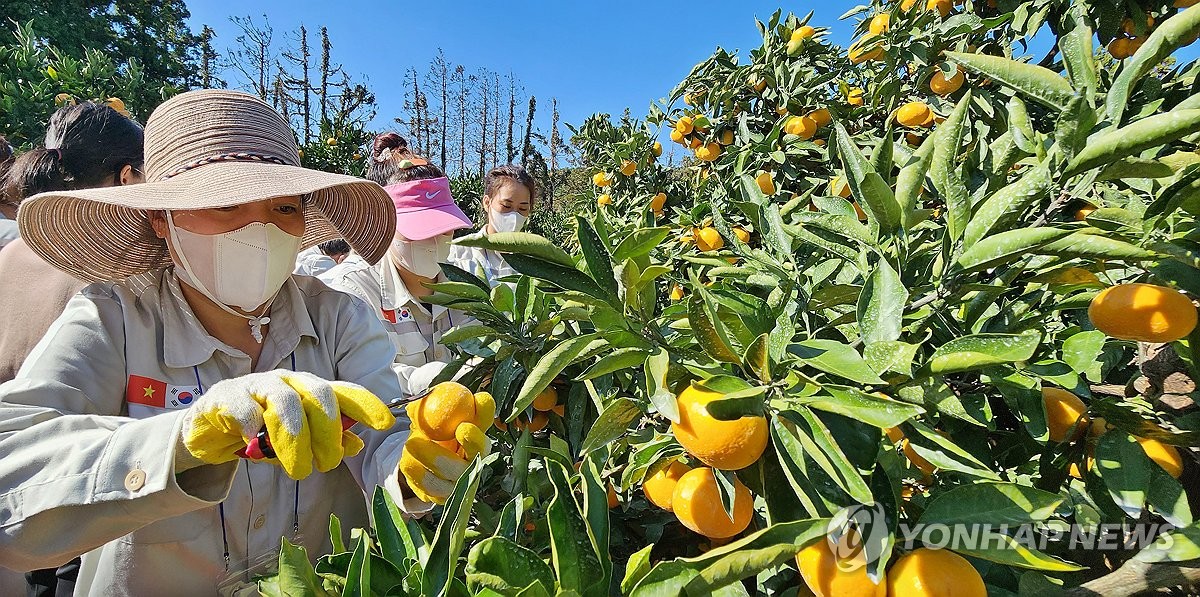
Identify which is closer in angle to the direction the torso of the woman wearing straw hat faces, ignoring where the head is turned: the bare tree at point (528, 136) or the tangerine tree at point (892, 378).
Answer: the tangerine tree

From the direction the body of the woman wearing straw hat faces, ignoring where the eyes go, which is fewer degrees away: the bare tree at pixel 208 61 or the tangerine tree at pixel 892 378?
the tangerine tree

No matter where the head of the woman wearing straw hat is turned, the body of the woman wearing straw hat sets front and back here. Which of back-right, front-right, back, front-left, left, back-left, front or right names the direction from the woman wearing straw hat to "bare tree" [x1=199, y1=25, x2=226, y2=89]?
back-left

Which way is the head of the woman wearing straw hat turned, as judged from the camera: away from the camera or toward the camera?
toward the camera

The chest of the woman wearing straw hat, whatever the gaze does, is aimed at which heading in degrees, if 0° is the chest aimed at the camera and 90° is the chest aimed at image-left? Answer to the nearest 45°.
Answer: approximately 315°

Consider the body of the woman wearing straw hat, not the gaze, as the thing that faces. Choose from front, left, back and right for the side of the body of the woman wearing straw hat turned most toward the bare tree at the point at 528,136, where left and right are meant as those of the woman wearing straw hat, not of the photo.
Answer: left

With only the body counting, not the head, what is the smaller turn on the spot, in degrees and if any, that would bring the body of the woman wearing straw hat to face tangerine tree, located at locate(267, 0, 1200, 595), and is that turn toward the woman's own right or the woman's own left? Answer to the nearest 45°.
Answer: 0° — they already face it

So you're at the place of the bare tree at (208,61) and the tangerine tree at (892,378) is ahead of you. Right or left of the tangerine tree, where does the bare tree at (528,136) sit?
left
